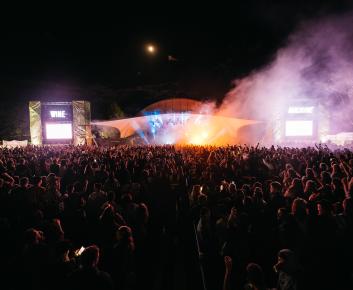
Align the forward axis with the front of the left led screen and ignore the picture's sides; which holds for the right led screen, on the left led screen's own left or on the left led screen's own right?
on the left led screen's own left

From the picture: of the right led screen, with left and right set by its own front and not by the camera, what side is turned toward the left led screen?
right

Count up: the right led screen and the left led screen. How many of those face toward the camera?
2

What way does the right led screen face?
toward the camera

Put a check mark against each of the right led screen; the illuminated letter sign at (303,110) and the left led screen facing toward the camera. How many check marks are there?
3

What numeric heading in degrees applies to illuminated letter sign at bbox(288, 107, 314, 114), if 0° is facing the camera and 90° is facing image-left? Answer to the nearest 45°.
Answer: approximately 0°

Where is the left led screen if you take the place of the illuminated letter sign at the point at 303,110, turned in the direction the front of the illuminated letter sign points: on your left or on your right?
on your right

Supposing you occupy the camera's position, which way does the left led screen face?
facing the viewer
